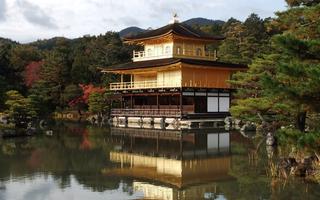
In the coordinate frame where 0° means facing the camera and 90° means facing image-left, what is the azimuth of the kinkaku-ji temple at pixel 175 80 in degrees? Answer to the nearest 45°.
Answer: approximately 45°

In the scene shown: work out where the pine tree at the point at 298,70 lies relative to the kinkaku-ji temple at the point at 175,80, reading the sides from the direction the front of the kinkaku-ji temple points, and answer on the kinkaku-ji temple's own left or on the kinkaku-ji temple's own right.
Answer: on the kinkaku-ji temple's own left
